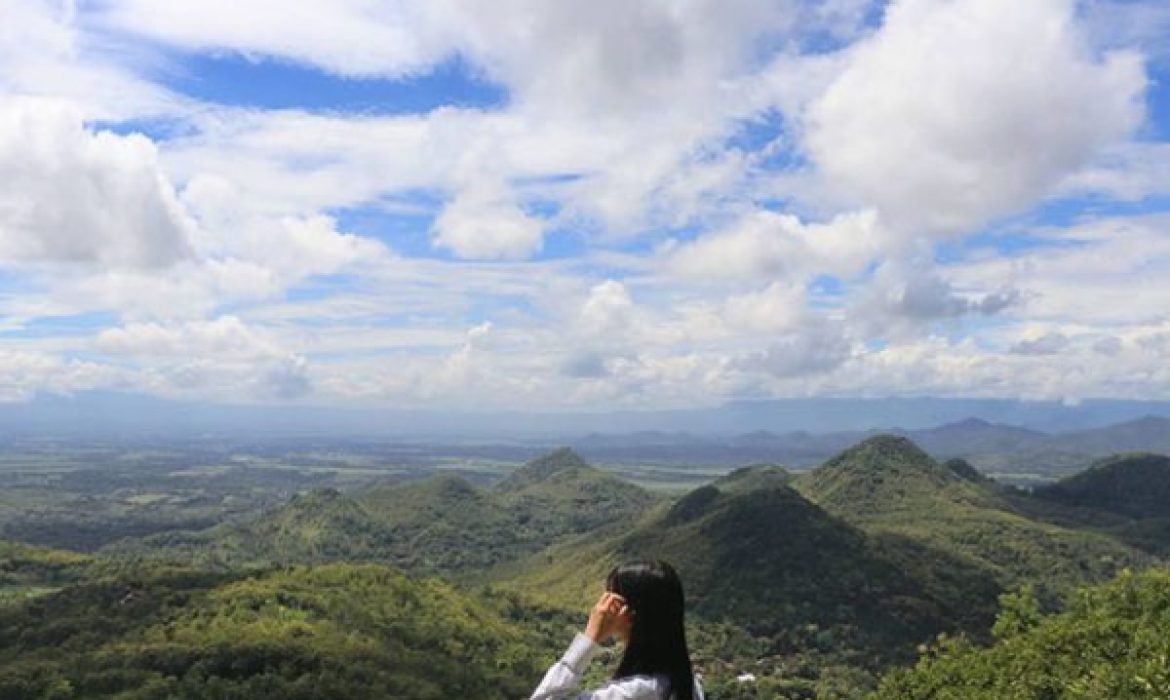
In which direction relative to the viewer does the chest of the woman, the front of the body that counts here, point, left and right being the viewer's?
facing away from the viewer and to the left of the viewer
